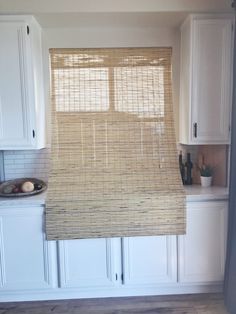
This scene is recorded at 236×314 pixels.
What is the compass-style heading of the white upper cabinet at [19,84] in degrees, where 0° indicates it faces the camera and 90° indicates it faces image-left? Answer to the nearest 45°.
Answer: approximately 0°

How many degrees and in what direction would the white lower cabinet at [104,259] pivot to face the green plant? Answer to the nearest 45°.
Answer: approximately 90° to its left

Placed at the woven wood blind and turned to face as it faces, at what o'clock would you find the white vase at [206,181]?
The white vase is roughly at 9 o'clock from the woven wood blind.

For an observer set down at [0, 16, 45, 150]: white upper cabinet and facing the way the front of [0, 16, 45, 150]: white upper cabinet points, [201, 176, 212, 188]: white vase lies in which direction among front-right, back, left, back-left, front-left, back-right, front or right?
left

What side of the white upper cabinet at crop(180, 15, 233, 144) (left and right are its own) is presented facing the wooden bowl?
right

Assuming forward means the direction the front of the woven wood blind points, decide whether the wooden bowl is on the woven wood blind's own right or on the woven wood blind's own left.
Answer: on the woven wood blind's own right

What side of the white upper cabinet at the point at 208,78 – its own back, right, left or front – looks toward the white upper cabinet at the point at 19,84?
right

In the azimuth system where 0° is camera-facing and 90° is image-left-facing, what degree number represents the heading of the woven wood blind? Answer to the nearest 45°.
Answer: approximately 0°

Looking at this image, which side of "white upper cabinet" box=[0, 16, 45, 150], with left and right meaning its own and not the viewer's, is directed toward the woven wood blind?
left

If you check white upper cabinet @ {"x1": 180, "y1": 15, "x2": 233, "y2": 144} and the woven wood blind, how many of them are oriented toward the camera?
2
